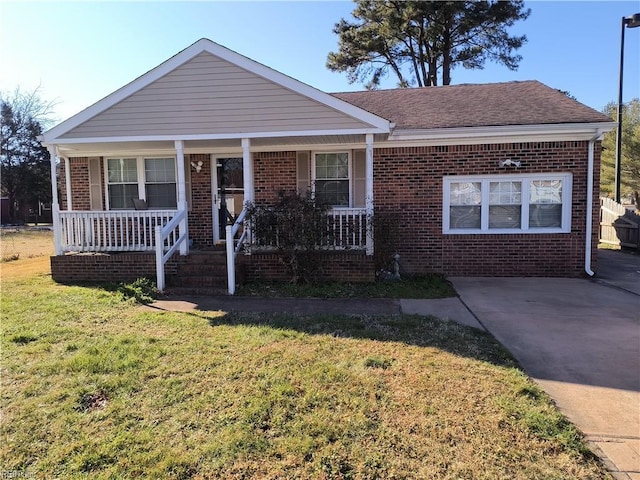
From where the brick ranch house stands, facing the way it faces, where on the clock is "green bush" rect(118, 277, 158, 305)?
The green bush is roughly at 2 o'clock from the brick ranch house.

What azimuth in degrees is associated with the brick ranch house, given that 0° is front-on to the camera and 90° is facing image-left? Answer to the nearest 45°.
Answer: approximately 0°

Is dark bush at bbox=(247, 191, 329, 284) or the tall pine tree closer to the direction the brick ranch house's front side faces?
the dark bush

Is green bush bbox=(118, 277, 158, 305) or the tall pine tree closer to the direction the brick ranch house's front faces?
the green bush

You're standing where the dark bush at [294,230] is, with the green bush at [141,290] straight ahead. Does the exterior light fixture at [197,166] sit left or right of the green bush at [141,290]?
right

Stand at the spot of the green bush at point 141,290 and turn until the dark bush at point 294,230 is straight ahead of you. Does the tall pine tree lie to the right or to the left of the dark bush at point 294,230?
left

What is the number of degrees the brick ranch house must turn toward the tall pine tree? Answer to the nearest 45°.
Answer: approximately 180°
